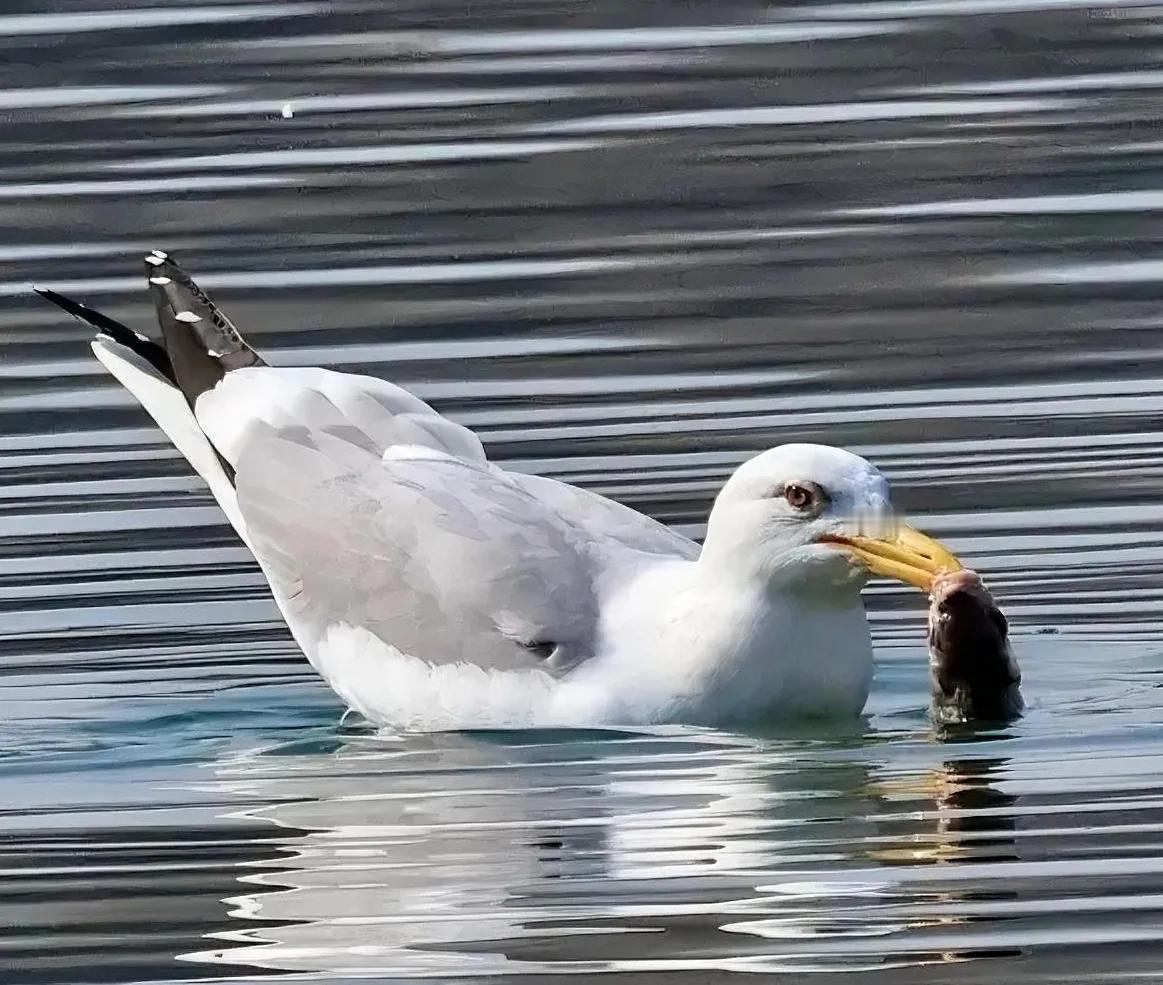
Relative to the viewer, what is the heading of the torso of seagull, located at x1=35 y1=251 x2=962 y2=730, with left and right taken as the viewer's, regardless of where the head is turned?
facing to the right of the viewer
